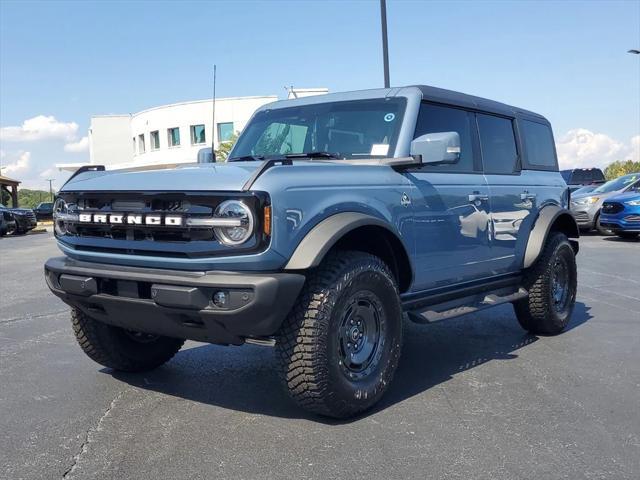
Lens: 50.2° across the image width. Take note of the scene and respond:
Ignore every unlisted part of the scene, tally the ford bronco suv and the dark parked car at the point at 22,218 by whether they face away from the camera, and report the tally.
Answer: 0

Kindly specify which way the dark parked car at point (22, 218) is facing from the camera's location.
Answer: facing the viewer and to the right of the viewer

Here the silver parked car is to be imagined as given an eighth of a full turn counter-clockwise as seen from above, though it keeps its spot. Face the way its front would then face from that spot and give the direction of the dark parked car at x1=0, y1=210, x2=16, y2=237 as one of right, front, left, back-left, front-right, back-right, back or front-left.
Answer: right

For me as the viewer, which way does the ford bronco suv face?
facing the viewer and to the left of the viewer

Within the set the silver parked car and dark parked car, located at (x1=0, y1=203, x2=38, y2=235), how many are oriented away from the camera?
0

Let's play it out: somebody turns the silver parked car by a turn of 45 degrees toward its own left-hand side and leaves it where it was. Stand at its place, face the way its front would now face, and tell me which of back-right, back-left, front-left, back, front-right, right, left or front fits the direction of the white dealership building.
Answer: back-right

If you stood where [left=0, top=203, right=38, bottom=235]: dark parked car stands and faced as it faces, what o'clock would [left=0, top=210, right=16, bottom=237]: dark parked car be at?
[left=0, top=210, right=16, bottom=237]: dark parked car is roughly at 3 o'clock from [left=0, top=203, right=38, bottom=235]: dark parked car.

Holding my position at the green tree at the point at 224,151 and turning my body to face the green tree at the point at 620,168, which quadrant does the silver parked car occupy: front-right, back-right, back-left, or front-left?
front-right

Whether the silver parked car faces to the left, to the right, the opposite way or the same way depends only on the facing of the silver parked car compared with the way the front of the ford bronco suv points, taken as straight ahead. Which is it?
the same way

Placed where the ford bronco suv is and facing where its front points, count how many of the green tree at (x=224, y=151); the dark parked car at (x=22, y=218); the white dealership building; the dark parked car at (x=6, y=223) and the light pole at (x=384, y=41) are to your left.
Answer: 0

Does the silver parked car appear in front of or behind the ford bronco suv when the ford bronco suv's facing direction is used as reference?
behind

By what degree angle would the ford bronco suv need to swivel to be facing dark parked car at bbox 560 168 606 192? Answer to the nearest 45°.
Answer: approximately 180°

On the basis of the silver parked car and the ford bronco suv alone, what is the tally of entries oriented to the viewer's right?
0
